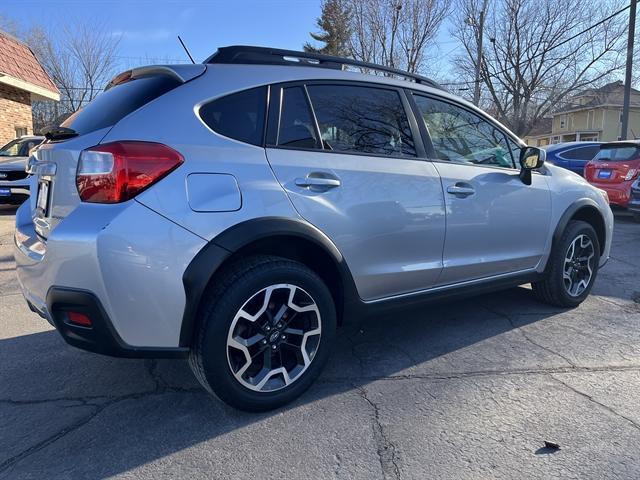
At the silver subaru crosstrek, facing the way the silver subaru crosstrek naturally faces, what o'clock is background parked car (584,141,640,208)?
The background parked car is roughly at 12 o'clock from the silver subaru crosstrek.

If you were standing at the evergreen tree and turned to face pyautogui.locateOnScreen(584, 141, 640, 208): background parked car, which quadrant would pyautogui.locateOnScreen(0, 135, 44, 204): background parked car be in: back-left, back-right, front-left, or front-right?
front-right

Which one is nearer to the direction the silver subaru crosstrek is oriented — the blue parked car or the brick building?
the blue parked car

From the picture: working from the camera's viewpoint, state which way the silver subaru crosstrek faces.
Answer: facing away from the viewer and to the right of the viewer

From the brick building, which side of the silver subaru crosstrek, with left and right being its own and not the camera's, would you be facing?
left

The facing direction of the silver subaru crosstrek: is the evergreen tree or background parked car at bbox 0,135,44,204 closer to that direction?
the evergreen tree

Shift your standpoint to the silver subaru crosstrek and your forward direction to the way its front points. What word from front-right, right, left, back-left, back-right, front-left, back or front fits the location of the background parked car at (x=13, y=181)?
left

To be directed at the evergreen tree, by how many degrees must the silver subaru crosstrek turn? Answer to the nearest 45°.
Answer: approximately 45° to its left

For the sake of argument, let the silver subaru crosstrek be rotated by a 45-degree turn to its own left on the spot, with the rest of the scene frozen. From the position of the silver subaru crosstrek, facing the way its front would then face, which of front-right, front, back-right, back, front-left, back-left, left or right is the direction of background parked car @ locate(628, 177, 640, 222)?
front-right

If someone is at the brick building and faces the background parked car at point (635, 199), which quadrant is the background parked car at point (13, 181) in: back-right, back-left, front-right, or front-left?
front-right

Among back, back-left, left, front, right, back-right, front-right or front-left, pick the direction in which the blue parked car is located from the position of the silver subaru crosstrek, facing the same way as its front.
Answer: front
